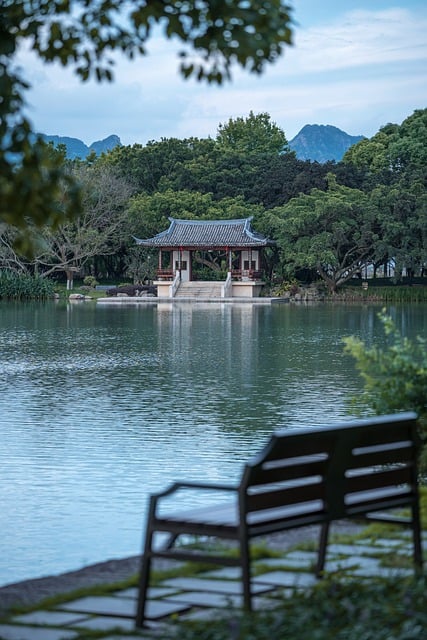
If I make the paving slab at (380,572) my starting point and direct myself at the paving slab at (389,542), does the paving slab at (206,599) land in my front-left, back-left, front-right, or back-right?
back-left

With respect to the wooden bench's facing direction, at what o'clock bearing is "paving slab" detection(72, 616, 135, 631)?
The paving slab is roughly at 10 o'clock from the wooden bench.

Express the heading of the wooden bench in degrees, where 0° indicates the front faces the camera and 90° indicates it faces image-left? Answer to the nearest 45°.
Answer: approximately 135°

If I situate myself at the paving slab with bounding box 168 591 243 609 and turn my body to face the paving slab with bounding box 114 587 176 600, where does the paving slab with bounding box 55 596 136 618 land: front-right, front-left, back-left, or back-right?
front-left

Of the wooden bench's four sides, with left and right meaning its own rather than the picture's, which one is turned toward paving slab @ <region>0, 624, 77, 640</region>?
left

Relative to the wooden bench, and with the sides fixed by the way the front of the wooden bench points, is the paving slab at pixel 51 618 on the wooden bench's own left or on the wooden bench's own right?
on the wooden bench's own left

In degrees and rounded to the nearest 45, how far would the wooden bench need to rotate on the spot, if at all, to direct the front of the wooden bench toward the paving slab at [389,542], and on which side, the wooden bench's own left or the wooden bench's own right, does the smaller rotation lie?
approximately 90° to the wooden bench's own right
